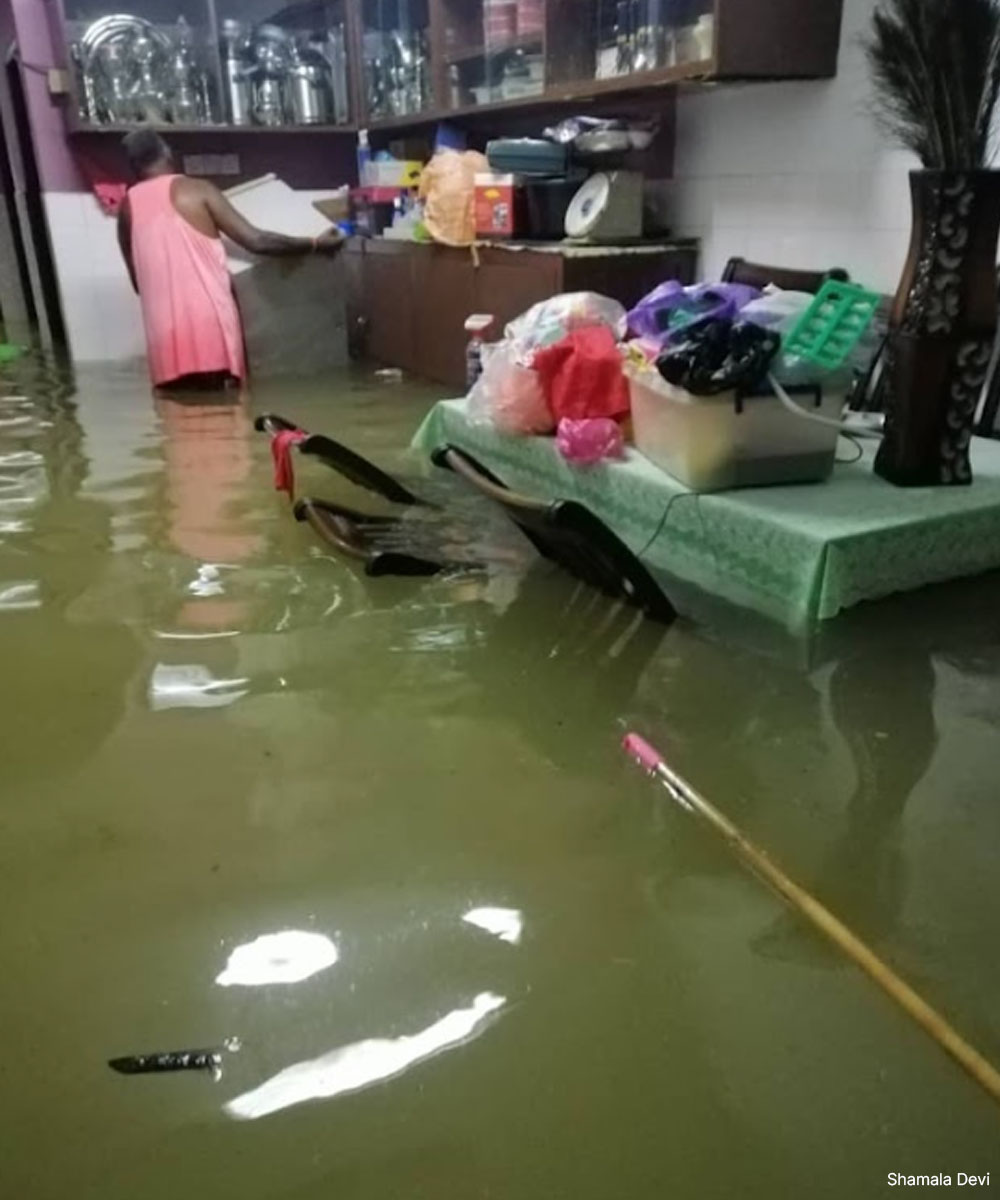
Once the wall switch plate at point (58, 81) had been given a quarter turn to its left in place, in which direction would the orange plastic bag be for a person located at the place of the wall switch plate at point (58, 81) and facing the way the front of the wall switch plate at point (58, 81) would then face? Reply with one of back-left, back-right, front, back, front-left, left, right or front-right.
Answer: front-right

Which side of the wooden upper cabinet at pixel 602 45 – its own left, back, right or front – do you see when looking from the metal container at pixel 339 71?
right

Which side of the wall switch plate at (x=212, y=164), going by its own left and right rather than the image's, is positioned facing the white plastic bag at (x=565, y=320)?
front

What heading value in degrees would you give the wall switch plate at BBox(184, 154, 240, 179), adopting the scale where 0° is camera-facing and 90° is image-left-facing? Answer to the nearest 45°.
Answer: approximately 0°

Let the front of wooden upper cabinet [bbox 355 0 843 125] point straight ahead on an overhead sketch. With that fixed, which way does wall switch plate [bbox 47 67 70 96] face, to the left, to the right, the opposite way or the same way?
to the left

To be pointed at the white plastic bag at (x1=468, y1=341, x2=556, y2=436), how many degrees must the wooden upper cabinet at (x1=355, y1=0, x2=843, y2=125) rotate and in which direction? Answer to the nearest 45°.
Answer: approximately 45° to its left

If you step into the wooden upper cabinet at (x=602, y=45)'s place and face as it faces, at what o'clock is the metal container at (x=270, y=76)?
The metal container is roughly at 3 o'clock from the wooden upper cabinet.

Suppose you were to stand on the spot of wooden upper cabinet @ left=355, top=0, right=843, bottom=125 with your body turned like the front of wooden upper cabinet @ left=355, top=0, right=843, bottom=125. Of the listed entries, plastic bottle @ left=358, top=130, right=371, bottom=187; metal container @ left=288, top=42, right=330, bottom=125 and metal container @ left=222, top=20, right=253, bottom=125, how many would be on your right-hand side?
3

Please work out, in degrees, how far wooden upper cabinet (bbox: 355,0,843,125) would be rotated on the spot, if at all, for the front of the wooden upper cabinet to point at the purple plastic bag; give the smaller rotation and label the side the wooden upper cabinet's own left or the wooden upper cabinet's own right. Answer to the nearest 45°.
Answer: approximately 45° to the wooden upper cabinet's own left

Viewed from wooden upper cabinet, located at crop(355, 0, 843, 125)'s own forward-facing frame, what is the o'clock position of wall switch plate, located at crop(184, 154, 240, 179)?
The wall switch plate is roughly at 3 o'clock from the wooden upper cabinet.
